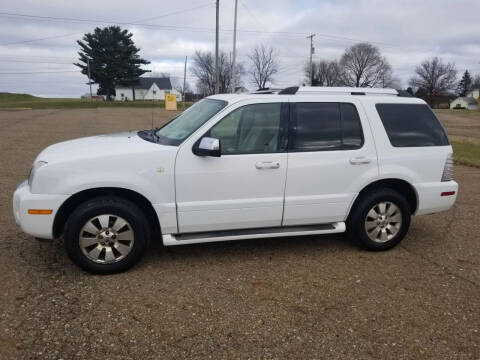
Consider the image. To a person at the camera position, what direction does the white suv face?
facing to the left of the viewer
